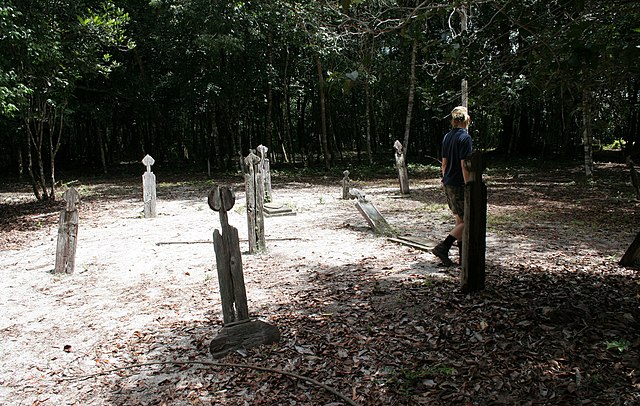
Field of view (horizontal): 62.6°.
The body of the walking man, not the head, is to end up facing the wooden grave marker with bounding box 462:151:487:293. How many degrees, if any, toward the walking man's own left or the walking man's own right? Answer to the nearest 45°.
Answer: approximately 135° to the walking man's own right

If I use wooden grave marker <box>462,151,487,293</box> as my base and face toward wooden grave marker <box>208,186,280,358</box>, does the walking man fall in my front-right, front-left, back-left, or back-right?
back-right

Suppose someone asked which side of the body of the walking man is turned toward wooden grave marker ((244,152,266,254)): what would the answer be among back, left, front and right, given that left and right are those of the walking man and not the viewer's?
left

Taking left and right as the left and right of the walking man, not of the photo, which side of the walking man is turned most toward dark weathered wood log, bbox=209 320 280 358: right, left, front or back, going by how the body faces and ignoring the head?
back

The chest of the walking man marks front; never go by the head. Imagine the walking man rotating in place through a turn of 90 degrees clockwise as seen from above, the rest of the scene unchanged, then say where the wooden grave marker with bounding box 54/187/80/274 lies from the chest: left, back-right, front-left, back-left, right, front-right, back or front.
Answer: back-right

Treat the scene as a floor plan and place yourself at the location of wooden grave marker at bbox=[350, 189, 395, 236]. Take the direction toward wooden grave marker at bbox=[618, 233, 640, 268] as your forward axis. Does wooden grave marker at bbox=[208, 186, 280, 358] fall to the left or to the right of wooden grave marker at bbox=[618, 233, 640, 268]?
right

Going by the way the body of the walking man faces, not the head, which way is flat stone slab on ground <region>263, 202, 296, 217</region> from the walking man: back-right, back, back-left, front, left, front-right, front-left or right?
left

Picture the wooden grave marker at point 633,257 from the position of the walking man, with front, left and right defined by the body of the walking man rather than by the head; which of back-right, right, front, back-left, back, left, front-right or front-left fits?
front-right

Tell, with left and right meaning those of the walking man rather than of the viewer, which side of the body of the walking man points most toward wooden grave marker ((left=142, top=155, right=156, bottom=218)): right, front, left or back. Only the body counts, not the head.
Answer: left

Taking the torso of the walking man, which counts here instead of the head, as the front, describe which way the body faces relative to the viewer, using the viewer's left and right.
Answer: facing away from the viewer and to the right of the viewer
